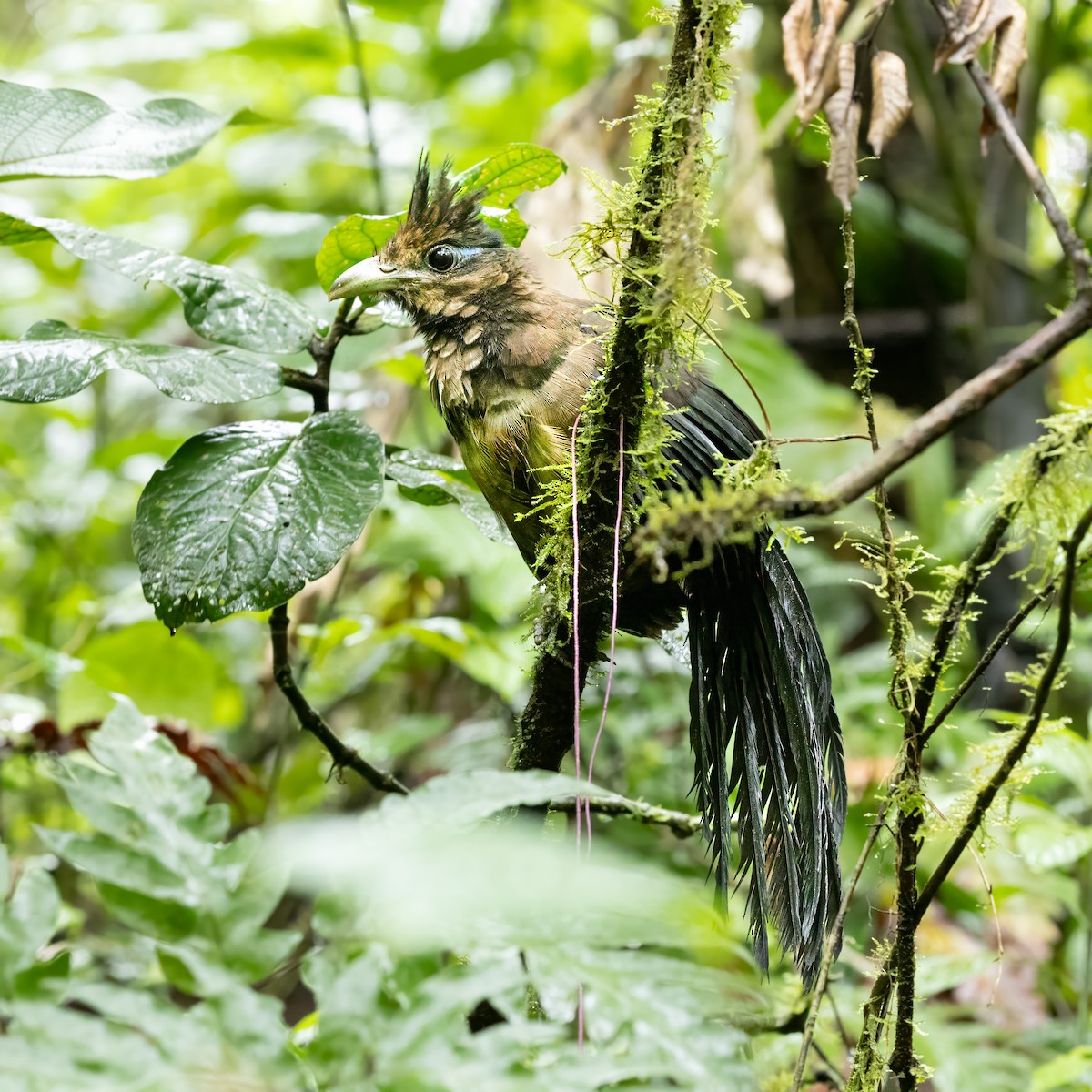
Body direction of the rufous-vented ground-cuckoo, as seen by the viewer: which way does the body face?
to the viewer's left

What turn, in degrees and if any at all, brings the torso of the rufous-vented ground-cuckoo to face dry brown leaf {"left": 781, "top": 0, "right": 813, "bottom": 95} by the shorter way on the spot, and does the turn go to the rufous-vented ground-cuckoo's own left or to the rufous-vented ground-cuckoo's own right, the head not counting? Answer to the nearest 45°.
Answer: approximately 135° to the rufous-vented ground-cuckoo's own right

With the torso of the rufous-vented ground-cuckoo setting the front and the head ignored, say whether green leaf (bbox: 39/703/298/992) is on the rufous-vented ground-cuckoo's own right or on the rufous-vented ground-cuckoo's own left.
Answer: on the rufous-vented ground-cuckoo's own left

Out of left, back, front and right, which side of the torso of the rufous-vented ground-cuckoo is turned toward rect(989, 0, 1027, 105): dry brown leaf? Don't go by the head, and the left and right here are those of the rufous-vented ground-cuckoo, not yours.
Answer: back

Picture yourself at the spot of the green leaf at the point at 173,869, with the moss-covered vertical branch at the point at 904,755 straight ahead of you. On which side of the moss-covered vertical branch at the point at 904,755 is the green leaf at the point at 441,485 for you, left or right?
left

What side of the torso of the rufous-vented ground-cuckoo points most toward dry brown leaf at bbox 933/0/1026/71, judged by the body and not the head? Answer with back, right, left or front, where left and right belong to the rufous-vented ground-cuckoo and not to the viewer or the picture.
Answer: back
